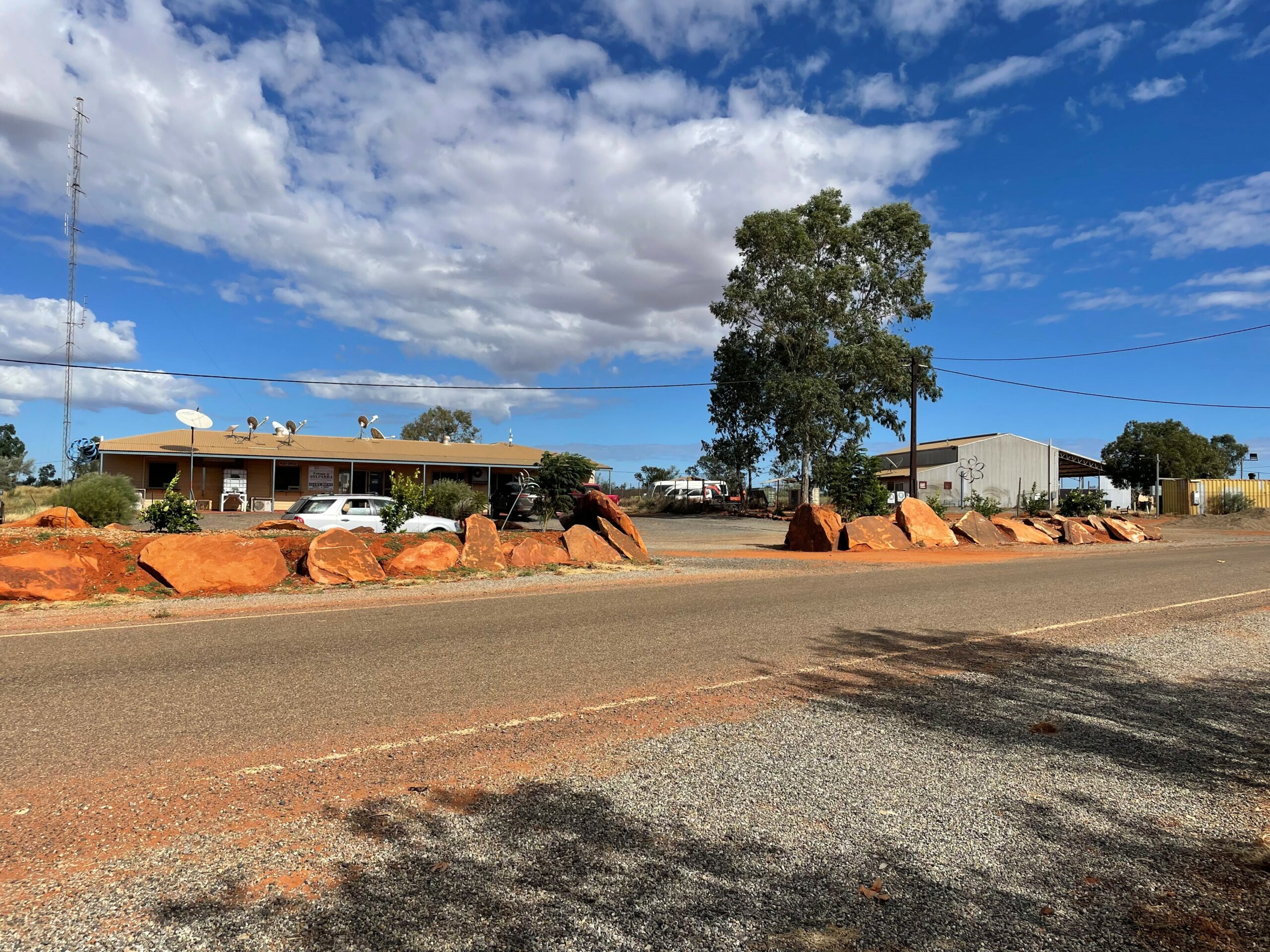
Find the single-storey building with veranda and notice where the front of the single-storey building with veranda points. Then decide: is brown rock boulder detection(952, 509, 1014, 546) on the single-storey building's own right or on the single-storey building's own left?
on the single-storey building's own left

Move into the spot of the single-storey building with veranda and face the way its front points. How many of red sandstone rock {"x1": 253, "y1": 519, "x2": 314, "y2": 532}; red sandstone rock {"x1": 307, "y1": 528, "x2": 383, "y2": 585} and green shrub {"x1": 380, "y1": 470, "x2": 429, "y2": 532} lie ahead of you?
3

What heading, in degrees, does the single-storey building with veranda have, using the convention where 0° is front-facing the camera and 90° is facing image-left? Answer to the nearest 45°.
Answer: approximately 0°

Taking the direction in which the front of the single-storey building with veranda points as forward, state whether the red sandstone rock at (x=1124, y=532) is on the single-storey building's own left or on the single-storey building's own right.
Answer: on the single-storey building's own left

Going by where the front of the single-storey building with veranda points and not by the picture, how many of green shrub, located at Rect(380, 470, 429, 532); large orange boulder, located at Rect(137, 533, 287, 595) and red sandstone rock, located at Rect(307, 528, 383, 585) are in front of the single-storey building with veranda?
3

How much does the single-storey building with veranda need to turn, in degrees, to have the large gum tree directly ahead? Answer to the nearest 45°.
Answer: approximately 90° to its left

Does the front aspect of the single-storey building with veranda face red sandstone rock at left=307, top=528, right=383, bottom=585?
yes

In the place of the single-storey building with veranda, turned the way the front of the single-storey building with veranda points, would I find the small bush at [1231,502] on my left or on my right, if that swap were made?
on my left

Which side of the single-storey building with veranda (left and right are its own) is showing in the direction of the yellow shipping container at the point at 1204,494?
left

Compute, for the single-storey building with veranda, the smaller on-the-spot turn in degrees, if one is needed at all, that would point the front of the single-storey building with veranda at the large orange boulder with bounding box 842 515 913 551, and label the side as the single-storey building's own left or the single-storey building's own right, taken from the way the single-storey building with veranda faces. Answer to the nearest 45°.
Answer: approximately 45° to the single-storey building's own left

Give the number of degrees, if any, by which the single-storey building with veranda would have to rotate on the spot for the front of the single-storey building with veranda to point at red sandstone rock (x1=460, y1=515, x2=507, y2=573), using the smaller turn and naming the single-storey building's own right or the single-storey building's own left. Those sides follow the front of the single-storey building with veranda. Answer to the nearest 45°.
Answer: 0° — it already faces it

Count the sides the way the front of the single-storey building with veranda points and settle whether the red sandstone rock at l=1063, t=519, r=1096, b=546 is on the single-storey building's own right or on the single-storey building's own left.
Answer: on the single-storey building's own left
